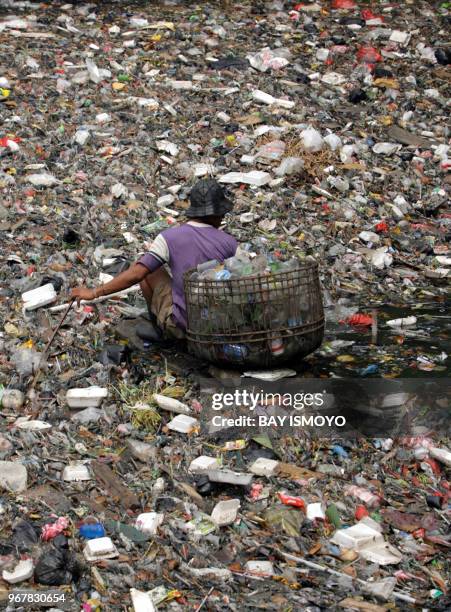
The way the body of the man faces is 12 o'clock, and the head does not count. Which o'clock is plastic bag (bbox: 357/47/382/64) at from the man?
The plastic bag is roughly at 2 o'clock from the man.

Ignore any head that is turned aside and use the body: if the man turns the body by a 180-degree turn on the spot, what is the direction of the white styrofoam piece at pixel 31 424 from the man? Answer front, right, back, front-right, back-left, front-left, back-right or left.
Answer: right

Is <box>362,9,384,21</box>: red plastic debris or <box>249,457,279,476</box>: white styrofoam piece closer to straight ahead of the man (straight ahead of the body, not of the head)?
the red plastic debris

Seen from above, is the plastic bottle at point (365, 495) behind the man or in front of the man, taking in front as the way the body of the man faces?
behind

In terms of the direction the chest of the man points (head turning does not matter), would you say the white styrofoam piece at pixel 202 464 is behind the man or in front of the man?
behind

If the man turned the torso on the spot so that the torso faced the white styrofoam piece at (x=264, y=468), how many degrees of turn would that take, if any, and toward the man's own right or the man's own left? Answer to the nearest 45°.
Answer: approximately 135° to the man's own left

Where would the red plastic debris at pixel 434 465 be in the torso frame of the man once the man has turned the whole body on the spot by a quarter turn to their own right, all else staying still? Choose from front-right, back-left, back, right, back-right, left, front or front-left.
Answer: right

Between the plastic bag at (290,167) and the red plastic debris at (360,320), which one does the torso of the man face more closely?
the plastic bag

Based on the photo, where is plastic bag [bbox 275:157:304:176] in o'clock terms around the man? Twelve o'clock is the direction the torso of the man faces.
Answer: The plastic bag is roughly at 2 o'clock from the man.

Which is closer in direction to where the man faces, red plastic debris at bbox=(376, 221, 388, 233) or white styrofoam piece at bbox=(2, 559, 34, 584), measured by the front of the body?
the red plastic debris

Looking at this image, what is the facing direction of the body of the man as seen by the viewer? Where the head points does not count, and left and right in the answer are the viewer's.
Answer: facing away from the viewer and to the left of the viewer

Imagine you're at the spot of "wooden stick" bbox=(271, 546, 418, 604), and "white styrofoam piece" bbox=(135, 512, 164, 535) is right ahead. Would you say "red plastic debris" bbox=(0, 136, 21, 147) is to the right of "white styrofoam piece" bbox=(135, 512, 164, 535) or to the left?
right

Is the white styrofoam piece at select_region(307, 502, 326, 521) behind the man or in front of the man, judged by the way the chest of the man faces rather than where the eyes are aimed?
behind
